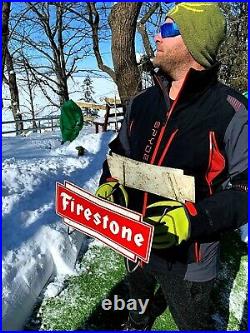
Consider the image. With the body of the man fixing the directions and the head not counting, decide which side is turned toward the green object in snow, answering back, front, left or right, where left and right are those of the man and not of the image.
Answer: right

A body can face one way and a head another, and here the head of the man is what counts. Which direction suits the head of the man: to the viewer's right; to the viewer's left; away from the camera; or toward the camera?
to the viewer's left

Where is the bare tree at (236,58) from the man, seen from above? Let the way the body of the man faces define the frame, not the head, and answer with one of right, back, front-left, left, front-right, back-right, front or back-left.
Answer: back-right

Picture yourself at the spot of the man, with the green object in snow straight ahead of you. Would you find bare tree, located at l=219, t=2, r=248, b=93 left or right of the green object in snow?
right

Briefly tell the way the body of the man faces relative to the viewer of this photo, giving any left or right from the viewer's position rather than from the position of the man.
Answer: facing the viewer and to the left of the viewer
